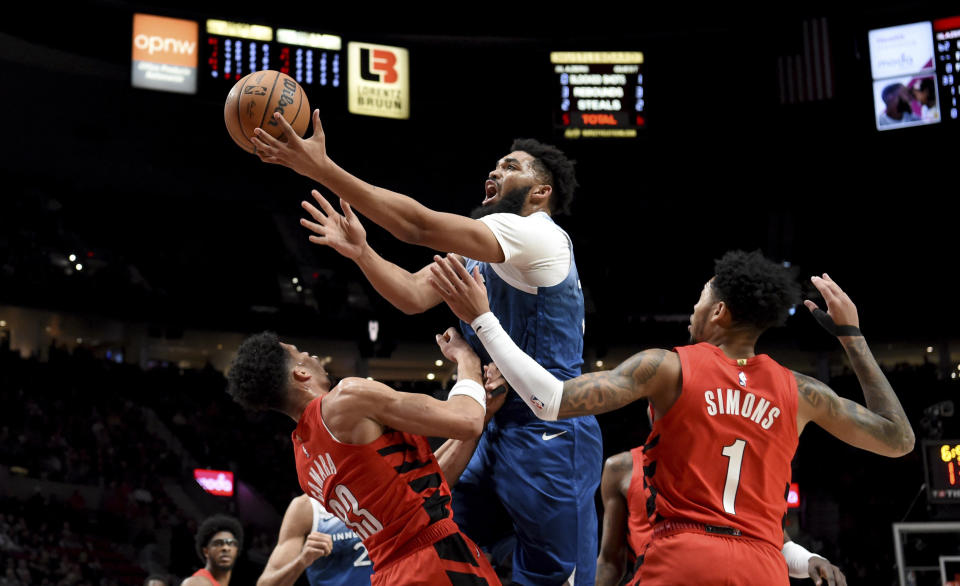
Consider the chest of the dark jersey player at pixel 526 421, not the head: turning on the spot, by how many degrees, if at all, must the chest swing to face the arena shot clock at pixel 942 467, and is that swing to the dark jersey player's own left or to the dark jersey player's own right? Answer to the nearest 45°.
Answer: approximately 135° to the dark jersey player's own right

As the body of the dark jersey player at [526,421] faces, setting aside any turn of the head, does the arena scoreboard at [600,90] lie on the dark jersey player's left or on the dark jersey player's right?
on the dark jersey player's right

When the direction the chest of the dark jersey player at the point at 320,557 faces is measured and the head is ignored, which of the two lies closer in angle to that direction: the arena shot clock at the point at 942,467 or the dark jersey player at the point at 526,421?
the dark jersey player

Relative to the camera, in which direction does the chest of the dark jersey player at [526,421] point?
to the viewer's left

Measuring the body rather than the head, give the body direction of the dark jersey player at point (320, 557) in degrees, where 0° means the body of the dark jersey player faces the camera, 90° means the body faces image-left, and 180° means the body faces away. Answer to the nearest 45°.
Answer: approximately 315°
